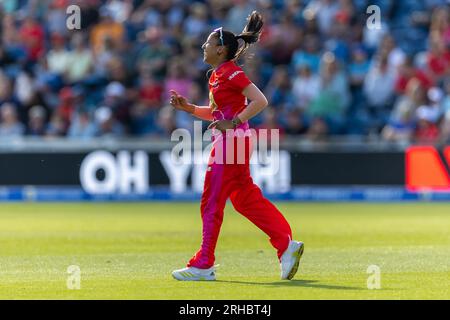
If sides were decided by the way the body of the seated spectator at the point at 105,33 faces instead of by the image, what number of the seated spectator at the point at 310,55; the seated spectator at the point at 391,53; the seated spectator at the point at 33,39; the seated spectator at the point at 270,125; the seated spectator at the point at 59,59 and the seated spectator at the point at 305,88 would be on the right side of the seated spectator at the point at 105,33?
2

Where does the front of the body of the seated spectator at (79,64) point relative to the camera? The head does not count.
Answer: toward the camera

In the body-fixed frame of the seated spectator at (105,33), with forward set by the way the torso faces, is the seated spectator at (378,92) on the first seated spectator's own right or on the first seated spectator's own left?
on the first seated spectator's own left

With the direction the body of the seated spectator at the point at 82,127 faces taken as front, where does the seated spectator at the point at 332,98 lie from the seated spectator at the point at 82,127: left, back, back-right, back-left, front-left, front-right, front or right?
left

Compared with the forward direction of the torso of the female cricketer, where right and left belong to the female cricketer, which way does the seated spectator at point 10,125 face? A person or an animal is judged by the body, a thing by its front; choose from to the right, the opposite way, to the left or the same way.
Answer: to the left

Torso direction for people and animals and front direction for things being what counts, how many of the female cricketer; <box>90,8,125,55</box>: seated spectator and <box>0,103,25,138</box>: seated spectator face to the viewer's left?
1

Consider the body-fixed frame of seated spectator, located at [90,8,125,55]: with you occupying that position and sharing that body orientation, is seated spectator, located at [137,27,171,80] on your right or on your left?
on your left

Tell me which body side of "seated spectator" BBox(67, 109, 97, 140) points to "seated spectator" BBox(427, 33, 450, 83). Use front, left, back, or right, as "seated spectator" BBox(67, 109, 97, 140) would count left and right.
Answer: left

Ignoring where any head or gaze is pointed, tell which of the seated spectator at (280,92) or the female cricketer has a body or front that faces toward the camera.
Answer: the seated spectator

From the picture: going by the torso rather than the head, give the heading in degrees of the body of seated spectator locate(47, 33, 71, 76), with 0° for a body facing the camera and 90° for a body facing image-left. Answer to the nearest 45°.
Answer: approximately 0°

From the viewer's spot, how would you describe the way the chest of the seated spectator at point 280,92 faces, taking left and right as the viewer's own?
facing the viewer

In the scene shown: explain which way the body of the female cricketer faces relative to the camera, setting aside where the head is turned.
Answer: to the viewer's left

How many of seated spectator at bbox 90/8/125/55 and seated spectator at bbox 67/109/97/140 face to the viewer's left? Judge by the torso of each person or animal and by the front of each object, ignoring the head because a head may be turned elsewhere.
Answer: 0
